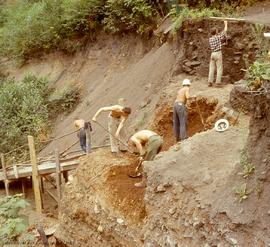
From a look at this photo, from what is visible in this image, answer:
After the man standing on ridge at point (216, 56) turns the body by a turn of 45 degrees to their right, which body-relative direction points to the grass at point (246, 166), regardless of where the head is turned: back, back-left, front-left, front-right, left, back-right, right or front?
back-right

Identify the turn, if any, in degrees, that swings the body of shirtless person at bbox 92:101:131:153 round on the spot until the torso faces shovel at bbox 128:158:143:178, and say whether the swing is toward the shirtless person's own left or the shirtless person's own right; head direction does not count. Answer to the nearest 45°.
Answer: approximately 45° to the shirtless person's own right

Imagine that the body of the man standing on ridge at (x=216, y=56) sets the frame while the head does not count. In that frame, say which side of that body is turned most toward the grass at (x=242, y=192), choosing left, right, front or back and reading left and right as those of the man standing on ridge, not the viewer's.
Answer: back

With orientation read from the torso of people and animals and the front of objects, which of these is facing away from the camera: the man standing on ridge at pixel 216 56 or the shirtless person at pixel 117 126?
the man standing on ridge

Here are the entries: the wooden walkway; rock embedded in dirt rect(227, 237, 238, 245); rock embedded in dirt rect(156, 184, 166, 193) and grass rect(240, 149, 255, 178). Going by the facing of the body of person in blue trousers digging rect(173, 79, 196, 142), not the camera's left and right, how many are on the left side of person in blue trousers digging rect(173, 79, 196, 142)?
1

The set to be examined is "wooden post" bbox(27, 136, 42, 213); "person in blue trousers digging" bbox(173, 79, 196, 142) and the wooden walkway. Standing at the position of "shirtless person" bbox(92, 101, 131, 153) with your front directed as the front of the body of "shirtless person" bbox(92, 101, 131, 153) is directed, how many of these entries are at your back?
2

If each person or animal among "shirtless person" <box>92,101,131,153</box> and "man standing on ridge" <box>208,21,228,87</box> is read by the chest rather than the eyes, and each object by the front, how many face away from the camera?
1

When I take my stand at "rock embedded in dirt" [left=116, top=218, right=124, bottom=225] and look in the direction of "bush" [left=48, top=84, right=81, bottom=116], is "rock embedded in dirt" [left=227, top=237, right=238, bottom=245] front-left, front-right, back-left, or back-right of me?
back-right

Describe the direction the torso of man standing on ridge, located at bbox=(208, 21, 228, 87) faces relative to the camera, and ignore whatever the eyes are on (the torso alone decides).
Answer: away from the camera

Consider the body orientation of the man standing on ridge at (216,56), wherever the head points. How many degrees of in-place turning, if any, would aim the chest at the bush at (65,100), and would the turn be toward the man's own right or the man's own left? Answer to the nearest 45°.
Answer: approximately 45° to the man's own left

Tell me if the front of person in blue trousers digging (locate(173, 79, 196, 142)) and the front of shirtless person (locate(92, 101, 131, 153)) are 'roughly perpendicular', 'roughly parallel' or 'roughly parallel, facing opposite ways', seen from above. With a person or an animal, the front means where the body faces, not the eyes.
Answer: roughly perpendicular

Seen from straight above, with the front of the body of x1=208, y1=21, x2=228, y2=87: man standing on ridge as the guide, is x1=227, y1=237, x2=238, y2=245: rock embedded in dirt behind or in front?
behind

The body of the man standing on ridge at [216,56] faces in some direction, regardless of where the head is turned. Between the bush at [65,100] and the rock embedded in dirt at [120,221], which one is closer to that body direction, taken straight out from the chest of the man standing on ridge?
the bush
